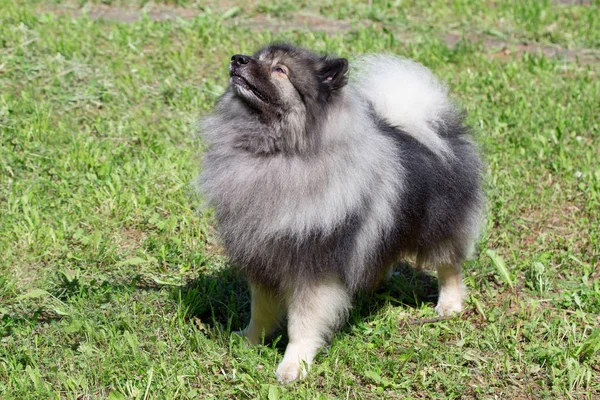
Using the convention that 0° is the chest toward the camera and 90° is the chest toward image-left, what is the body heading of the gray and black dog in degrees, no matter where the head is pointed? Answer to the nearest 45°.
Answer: approximately 45°
